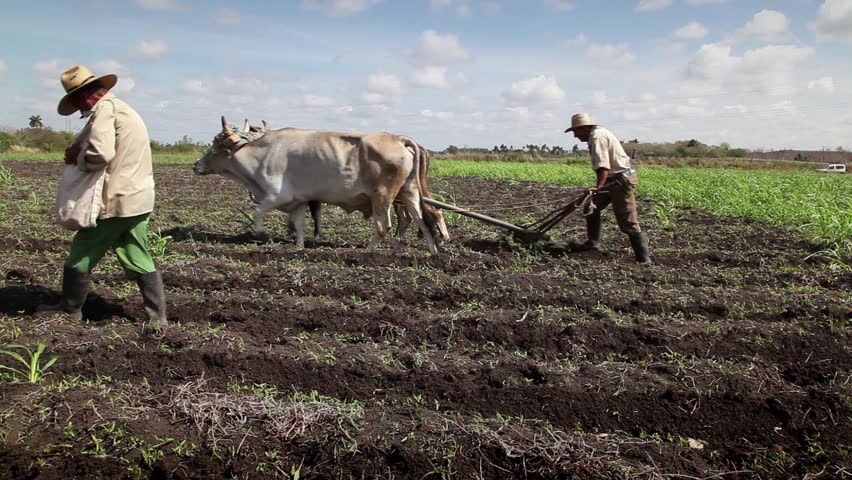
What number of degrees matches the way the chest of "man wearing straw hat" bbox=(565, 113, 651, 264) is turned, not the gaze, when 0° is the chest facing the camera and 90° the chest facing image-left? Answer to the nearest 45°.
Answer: approximately 90°

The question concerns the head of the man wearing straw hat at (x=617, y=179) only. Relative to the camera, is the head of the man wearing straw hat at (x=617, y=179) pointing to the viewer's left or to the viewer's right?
to the viewer's left

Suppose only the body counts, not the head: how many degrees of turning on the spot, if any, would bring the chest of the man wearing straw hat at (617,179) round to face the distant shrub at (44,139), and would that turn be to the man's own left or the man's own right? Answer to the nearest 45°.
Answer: approximately 45° to the man's own right

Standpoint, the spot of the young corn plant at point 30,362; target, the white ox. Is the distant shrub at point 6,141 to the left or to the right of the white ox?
left

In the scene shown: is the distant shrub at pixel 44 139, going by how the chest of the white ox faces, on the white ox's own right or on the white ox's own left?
on the white ox's own right

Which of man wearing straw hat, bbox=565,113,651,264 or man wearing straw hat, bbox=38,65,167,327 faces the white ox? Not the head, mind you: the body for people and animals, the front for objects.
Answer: man wearing straw hat, bbox=565,113,651,264

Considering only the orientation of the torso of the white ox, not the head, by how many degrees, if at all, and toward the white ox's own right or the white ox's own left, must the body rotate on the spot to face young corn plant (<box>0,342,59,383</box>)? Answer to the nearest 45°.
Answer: approximately 45° to the white ox's own left

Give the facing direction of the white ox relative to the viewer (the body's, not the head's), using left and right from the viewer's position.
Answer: facing to the left of the viewer

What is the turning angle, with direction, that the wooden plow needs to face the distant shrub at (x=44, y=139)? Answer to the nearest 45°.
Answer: approximately 45° to its right

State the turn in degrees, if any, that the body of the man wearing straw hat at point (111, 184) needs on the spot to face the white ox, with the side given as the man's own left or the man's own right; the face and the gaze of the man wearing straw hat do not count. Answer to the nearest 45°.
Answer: approximately 135° to the man's own right

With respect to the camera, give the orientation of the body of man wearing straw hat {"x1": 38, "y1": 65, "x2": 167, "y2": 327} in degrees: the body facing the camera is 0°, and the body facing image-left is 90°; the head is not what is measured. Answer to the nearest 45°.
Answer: approximately 90°

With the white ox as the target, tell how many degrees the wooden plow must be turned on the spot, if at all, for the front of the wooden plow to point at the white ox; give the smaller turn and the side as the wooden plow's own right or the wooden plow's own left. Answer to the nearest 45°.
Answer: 0° — it already faces it

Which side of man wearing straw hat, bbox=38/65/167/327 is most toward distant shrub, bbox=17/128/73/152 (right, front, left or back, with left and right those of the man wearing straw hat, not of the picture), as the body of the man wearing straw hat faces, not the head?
right

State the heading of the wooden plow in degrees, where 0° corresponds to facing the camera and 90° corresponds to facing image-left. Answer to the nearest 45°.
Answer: approximately 90°
